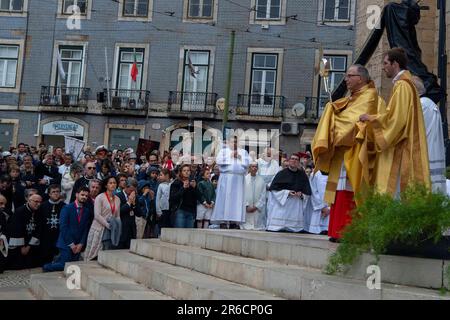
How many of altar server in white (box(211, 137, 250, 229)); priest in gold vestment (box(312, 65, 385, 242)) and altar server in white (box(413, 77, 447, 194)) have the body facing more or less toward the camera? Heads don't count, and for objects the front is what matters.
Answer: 1

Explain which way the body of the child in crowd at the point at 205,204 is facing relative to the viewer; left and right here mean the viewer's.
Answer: facing the viewer and to the right of the viewer

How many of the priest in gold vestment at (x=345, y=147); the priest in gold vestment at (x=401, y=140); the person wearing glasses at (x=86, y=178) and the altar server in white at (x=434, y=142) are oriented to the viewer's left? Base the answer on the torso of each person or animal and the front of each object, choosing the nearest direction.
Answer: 3

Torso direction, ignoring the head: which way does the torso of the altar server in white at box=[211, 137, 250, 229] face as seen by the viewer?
toward the camera

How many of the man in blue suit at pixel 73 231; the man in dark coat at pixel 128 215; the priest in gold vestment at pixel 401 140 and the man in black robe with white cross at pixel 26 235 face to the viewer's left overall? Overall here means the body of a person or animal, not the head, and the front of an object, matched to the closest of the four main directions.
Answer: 1

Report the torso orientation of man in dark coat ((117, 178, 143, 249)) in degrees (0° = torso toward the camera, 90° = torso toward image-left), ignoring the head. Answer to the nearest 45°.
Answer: approximately 315°

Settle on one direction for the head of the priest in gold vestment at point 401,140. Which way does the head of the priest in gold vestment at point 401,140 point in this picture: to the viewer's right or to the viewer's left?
to the viewer's left

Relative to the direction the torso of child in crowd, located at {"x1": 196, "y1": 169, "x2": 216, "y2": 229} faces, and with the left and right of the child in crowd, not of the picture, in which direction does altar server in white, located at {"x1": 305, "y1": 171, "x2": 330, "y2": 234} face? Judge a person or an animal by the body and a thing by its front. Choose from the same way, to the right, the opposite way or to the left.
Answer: the same way

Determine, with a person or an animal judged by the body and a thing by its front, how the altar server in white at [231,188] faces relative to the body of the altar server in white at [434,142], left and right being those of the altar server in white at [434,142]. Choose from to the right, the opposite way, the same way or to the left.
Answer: to the left

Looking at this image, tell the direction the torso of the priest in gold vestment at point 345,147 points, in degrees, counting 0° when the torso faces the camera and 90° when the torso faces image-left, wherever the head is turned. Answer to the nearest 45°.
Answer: approximately 90°

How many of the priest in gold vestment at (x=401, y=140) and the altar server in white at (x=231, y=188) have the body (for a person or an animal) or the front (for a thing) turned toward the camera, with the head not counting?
1

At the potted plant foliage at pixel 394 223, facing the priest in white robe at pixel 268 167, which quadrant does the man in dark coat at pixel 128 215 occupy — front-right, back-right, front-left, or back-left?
front-left

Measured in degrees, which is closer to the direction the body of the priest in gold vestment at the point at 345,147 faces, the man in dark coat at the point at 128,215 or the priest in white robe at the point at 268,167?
the man in dark coat

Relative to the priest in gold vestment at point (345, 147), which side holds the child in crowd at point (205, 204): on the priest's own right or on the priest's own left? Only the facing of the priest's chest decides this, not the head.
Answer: on the priest's own right

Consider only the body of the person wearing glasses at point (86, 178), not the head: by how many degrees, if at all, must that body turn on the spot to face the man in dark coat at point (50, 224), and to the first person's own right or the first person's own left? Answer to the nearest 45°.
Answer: approximately 90° to the first person's own right

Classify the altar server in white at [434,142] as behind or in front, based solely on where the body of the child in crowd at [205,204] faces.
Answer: in front

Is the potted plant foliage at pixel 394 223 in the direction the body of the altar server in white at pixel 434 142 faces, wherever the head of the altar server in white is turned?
no
